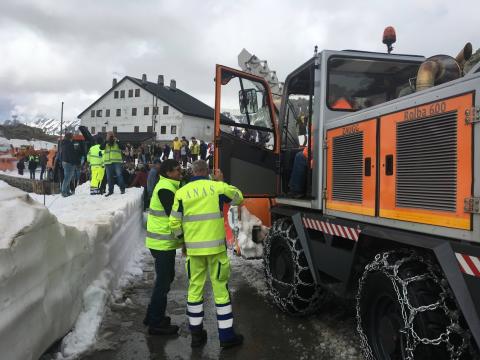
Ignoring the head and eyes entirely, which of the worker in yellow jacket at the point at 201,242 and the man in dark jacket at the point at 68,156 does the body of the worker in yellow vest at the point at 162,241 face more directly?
the worker in yellow jacket

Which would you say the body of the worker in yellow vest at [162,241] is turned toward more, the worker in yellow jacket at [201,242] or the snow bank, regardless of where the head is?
the worker in yellow jacket

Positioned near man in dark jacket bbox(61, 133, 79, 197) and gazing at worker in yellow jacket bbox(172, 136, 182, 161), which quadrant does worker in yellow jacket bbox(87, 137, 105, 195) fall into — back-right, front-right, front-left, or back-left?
front-right

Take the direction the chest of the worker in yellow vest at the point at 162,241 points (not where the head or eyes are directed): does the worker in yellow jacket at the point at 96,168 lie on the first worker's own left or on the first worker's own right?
on the first worker's own left

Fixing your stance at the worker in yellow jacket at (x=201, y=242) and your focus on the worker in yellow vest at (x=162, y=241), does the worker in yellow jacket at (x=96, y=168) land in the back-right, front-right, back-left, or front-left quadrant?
front-right

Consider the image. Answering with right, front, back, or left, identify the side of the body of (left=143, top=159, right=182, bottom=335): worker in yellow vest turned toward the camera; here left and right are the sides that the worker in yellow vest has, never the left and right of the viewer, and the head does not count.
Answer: right

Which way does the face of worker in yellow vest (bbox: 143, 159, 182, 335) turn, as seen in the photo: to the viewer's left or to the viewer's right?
to the viewer's right

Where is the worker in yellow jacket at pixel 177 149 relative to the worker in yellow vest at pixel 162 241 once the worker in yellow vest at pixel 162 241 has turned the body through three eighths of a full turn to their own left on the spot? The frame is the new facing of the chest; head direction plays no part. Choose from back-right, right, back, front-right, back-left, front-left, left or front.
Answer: front-right

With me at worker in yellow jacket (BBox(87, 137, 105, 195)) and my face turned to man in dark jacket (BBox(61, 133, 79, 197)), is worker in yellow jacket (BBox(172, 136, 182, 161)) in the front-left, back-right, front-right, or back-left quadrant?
back-right

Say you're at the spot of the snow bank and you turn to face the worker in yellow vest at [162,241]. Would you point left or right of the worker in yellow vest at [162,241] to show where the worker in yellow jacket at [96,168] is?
left

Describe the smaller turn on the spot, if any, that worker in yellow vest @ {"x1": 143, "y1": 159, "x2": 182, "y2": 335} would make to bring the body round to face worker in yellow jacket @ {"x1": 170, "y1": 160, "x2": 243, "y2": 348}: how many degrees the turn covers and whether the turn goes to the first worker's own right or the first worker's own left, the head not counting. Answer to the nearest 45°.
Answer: approximately 45° to the first worker's own right

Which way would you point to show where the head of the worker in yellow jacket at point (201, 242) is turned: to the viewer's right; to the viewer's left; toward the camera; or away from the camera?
away from the camera
